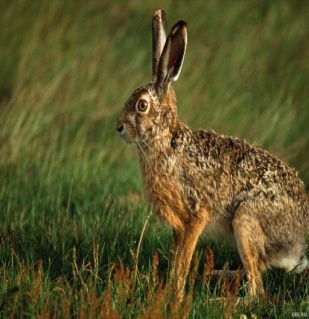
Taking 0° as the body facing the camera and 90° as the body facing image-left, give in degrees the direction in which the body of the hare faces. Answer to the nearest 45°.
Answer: approximately 90°
